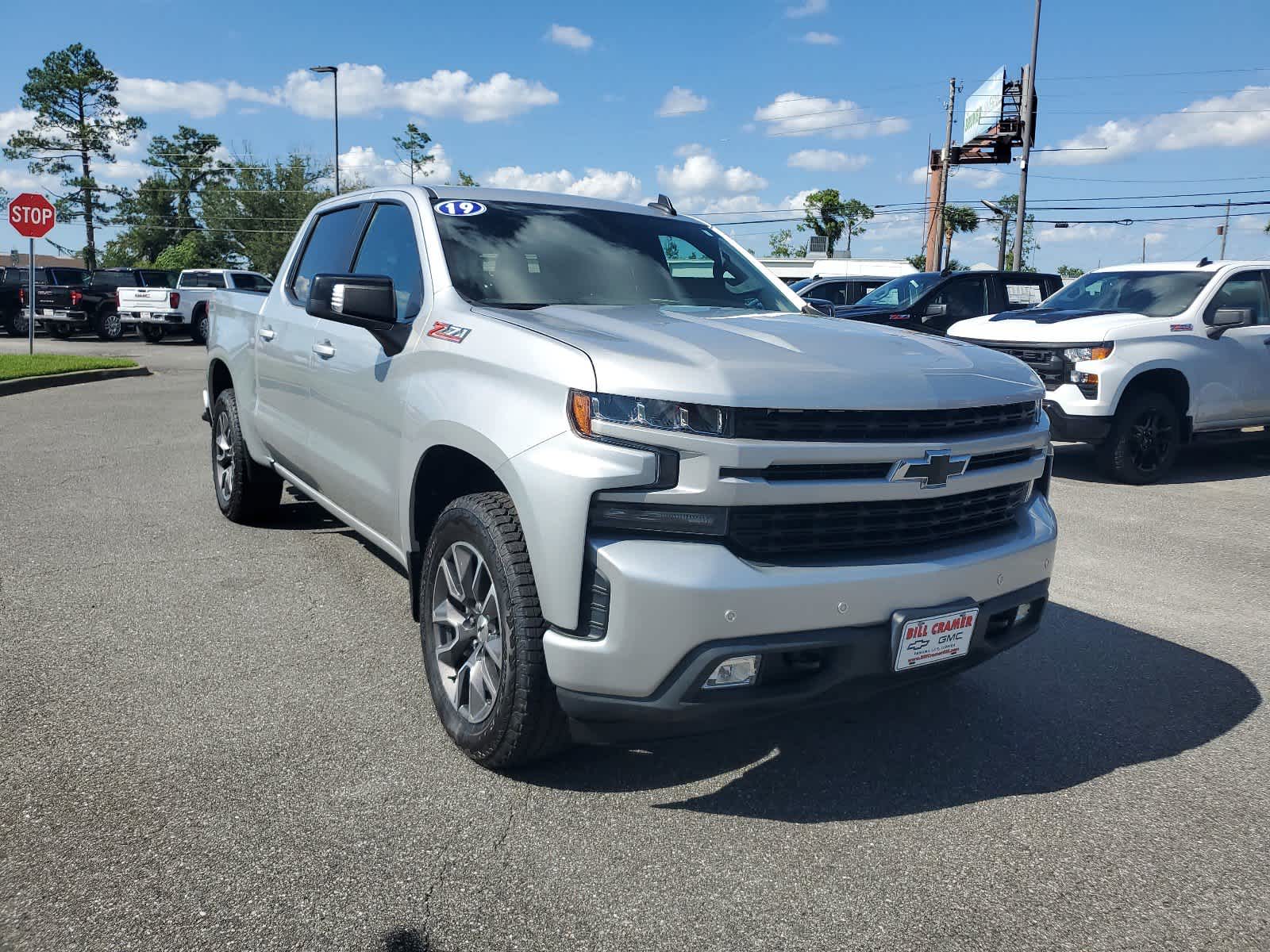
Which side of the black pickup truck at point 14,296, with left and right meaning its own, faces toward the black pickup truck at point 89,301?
right

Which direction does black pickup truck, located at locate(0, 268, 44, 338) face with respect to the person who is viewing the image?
facing away from the viewer and to the right of the viewer

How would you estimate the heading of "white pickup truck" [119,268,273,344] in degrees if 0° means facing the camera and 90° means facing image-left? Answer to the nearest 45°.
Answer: approximately 225°

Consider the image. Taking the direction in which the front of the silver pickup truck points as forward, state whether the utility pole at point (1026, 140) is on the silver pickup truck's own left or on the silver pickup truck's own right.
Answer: on the silver pickup truck's own left

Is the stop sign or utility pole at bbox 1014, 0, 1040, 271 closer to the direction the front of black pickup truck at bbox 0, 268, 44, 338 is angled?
the utility pole

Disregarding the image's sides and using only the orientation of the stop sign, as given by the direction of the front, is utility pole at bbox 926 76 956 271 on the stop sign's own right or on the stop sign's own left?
on the stop sign's own left

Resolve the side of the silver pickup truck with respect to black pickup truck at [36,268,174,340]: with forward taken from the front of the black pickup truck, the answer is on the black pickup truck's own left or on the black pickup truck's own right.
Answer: on the black pickup truck's own right

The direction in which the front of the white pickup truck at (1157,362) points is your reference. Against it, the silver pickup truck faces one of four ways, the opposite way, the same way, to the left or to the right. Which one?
to the left

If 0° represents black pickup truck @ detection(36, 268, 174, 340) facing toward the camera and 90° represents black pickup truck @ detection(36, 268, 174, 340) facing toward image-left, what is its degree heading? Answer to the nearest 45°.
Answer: approximately 225°

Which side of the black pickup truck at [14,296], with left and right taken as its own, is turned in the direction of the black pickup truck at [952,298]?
right

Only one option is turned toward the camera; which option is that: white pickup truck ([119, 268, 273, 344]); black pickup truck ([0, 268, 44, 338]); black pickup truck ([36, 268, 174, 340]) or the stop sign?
the stop sign

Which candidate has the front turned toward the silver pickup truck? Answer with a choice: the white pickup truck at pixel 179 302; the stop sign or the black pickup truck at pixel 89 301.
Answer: the stop sign

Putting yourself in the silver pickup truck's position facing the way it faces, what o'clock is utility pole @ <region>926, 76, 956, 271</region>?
The utility pole is roughly at 8 o'clock from the silver pickup truck.
